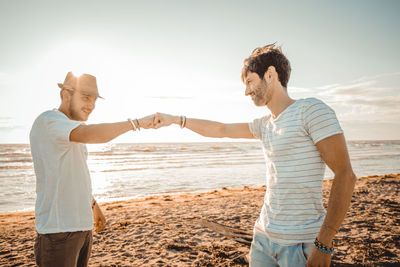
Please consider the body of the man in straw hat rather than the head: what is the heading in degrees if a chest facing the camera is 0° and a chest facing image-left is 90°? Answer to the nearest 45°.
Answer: approximately 270°

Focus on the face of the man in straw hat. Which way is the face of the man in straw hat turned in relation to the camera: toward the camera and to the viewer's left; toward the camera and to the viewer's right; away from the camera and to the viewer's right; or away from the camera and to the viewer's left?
toward the camera and to the viewer's right
